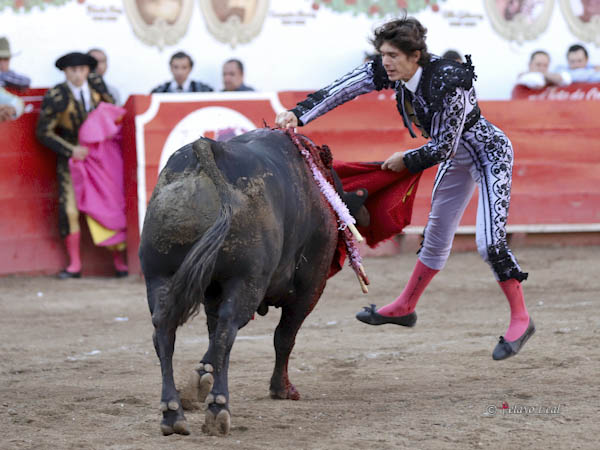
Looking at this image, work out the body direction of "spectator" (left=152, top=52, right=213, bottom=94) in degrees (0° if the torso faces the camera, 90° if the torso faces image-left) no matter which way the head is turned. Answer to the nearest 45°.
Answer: approximately 0°

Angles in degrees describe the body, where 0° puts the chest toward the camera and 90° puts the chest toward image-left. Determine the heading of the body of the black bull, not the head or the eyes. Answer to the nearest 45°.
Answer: approximately 225°

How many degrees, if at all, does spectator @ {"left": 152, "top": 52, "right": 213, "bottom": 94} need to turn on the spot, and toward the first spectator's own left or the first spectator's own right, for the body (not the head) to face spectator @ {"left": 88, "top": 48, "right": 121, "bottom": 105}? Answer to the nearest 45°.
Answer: approximately 135° to the first spectator's own right

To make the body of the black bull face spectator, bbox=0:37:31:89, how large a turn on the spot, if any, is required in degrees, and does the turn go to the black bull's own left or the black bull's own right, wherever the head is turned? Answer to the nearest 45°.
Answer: approximately 45° to the black bull's own left

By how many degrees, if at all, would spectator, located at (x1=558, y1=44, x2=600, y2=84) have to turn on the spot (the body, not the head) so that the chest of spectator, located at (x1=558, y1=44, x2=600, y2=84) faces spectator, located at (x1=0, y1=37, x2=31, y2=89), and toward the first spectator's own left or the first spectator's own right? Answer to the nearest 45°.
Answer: approximately 45° to the first spectator's own right

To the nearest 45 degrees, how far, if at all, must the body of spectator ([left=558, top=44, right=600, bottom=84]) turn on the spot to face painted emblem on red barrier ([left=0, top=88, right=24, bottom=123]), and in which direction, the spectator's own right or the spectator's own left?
approximately 45° to the spectator's own right

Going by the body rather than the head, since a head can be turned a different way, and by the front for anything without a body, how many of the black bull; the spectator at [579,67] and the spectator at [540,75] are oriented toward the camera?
2

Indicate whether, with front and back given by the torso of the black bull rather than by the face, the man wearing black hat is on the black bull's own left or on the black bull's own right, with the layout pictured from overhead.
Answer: on the black bull's own left

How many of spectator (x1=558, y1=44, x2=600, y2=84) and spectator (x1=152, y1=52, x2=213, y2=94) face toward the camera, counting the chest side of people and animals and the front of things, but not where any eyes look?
2

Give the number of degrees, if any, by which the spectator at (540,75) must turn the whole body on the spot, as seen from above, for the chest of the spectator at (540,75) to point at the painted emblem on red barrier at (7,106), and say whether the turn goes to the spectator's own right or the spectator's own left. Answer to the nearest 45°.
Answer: approximately 45° to the spectator's own right
